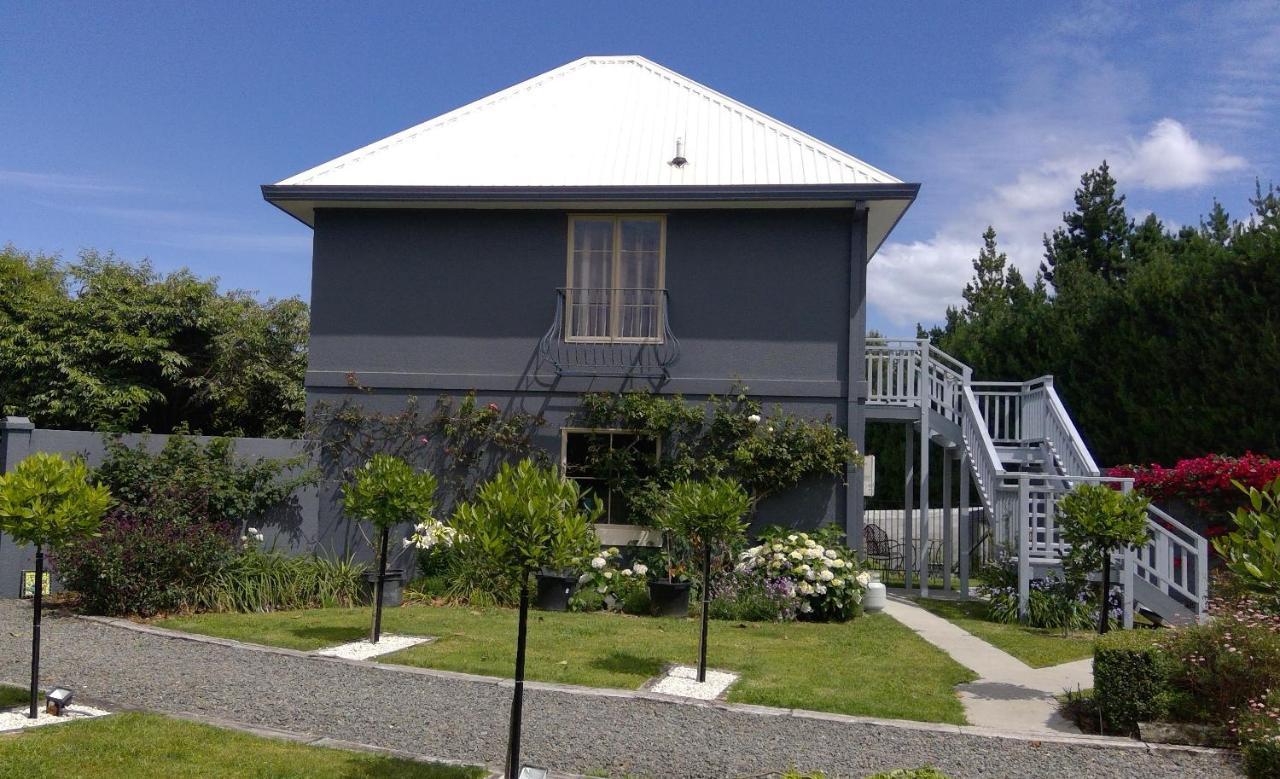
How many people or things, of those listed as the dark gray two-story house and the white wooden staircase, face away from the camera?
0

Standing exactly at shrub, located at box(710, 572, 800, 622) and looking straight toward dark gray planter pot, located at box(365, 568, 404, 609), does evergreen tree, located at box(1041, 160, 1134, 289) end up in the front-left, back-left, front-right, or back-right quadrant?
back-right

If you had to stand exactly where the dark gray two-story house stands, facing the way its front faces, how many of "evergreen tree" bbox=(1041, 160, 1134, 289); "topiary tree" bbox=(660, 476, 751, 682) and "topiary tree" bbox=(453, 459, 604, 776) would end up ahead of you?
2

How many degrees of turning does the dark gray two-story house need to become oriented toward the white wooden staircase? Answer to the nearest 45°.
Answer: approximately 90° to its left

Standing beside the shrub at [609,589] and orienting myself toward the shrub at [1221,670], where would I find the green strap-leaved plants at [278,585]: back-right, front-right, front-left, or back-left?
back-right

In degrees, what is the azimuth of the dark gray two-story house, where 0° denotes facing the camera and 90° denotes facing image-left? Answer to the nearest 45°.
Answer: approximately 0°

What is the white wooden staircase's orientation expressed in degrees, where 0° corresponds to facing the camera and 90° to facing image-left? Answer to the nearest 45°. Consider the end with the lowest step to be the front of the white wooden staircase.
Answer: approximately 315°

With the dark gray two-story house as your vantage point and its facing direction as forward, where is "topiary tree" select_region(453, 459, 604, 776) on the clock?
The topiary tree is roughly at 12 o'clock from the dark gray two-story house.

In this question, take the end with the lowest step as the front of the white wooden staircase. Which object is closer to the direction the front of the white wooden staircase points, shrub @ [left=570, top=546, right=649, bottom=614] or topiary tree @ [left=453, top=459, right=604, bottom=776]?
the topiary tree
